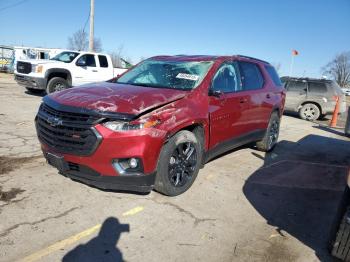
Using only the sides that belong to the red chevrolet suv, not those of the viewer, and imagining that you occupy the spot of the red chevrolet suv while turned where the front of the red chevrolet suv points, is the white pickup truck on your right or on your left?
on your right

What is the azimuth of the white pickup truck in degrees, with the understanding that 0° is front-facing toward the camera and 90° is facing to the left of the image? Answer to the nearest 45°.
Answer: approximately 45°

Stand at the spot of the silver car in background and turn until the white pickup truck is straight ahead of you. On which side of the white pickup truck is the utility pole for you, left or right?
right

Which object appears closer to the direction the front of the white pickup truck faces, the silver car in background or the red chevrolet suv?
the red chevrolet suv

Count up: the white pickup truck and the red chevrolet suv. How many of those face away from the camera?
0

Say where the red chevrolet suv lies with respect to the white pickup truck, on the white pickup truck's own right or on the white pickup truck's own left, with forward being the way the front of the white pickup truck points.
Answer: on the white pickup truck's own left

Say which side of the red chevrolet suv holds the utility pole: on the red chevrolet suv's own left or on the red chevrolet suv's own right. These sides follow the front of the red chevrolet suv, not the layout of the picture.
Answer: on the red chevrolet suv's own right

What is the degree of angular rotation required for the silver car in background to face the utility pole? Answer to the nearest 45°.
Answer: approximately 45° to its left

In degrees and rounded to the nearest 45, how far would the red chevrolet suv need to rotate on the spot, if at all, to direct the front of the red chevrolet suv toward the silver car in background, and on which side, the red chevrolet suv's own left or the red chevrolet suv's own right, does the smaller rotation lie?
approximately 180°

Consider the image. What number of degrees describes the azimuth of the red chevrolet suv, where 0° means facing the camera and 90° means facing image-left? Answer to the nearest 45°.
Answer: approximately 45°
